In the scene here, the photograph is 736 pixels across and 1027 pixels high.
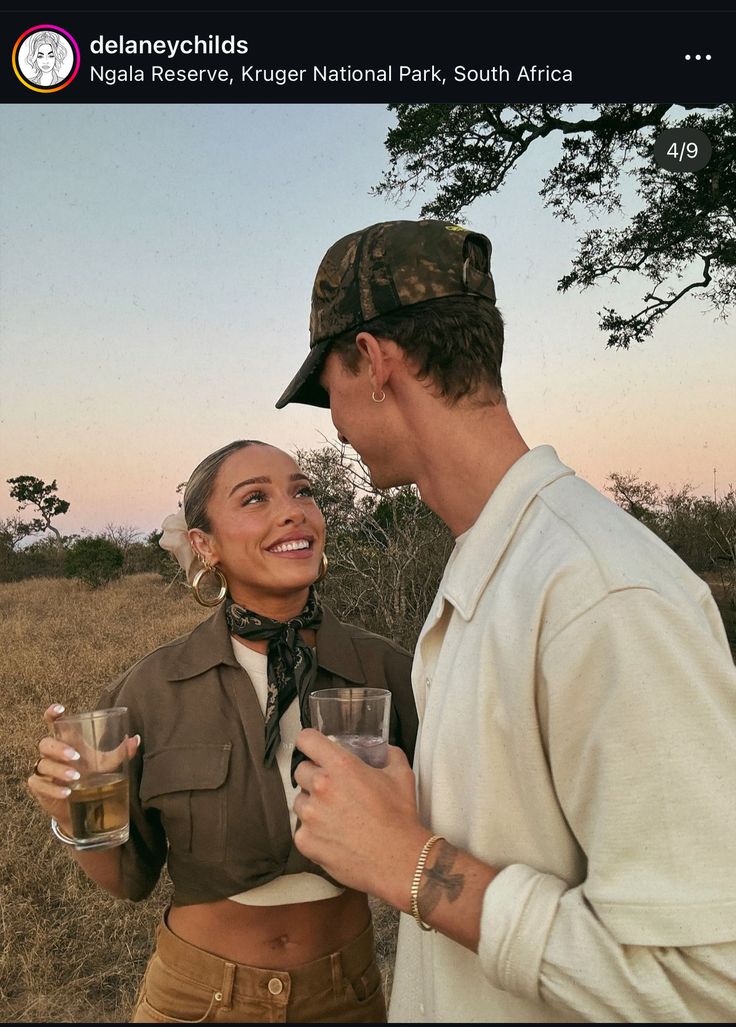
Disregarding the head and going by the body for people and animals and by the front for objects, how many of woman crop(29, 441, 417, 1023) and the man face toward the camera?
1

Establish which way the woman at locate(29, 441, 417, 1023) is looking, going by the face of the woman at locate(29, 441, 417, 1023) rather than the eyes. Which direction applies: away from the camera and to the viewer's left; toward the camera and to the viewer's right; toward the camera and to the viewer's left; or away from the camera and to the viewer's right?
toward the camera and to the viewer's right

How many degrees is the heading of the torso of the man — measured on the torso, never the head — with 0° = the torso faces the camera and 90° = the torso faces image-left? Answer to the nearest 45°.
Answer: approximately 90°

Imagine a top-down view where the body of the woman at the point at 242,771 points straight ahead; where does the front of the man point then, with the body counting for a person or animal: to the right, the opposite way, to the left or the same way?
to the right

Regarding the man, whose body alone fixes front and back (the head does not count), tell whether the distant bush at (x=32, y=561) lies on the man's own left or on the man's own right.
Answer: on the man's own right

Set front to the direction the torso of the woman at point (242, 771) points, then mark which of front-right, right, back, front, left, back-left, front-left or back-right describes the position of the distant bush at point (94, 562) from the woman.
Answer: back

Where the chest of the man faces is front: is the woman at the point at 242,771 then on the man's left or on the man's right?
on the man's right

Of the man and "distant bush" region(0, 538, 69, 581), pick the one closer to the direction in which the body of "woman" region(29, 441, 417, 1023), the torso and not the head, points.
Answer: the man

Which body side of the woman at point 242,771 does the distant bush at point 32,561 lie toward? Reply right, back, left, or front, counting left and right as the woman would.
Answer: back

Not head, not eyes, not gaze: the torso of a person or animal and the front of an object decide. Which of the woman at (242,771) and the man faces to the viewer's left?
the man
